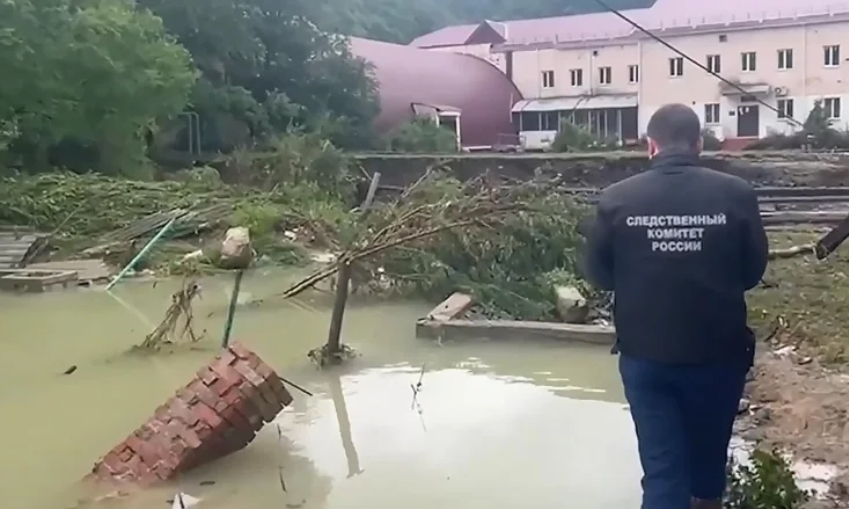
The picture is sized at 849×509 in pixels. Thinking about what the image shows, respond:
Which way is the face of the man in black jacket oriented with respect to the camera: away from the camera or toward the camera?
away from the camera

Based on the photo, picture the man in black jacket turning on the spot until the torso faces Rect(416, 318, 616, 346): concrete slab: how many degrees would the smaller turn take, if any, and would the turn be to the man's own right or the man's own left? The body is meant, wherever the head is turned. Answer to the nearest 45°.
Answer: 0° — they already face it

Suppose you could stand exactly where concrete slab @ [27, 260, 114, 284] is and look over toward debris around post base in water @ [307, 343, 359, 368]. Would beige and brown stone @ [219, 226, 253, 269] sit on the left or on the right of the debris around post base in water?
left

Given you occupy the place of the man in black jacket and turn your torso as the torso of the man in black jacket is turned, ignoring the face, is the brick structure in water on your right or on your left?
on your left

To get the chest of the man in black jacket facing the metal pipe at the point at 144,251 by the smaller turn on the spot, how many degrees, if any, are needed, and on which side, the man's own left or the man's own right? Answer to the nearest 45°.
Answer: approximately 45° to the man's own left

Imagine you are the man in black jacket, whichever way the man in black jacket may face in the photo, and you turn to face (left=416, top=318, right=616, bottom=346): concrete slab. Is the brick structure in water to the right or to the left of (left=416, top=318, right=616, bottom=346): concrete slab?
left

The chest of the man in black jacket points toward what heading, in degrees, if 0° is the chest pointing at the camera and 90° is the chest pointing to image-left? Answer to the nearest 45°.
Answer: approximately 180°
